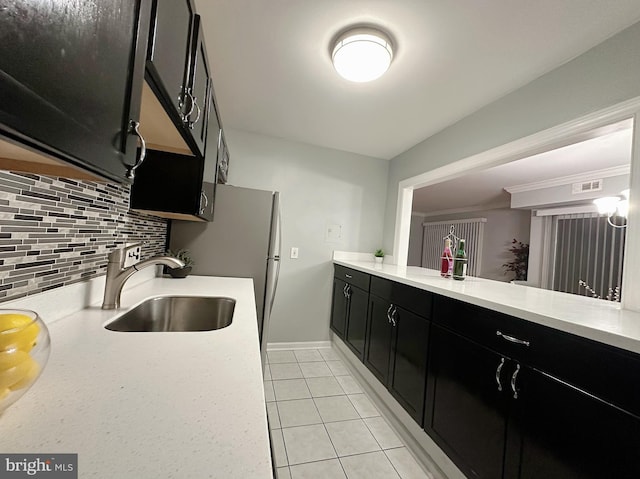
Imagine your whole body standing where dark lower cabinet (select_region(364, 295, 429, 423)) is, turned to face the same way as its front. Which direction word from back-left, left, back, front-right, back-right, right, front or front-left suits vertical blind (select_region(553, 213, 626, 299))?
back

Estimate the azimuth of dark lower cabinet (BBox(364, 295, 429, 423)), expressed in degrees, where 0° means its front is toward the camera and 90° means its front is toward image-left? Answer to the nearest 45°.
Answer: approximately 45°

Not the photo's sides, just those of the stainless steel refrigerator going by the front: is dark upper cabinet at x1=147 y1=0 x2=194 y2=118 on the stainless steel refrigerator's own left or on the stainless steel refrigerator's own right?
on the stainless steel refrigerator's own right

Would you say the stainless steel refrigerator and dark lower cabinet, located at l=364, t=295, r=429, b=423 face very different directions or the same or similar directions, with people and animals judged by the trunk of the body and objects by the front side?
very different directions

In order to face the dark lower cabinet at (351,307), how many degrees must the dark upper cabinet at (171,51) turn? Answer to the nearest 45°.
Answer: approximately 45° to its left

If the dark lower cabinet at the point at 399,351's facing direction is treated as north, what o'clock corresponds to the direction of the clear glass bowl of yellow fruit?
The clear glass bowl of yellow fruit is roughly at 11 o'clock from the dark lower cabinet.

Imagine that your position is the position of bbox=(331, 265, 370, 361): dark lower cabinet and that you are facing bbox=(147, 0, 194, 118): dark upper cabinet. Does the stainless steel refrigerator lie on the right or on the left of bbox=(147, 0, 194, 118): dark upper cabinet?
right

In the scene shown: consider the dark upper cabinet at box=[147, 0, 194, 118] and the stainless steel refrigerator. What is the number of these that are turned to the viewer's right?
2

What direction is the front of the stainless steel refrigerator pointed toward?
to the viewer's right

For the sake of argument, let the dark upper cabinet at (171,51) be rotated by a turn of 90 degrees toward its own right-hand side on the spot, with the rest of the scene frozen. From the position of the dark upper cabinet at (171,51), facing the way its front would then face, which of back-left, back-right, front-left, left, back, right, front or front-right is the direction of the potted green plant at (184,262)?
back

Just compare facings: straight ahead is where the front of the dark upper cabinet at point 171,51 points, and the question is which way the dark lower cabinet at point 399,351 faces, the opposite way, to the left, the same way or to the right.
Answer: the opposite way

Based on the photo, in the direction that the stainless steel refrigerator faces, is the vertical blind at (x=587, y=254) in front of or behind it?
in front

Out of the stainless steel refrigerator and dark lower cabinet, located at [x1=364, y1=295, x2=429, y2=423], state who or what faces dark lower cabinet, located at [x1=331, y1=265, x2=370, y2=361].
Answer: the stainless steel refrigerator

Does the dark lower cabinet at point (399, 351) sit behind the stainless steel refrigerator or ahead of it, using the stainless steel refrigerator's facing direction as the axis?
ahead

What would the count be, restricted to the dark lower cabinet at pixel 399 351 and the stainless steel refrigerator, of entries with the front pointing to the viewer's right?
1

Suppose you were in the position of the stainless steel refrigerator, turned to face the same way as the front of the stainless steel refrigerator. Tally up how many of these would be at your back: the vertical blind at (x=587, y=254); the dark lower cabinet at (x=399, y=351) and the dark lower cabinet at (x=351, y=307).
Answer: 0

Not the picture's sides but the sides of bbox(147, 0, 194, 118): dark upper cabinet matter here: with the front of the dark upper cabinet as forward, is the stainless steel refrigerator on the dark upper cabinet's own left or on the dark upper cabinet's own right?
on the dark upper cabinet's own left
